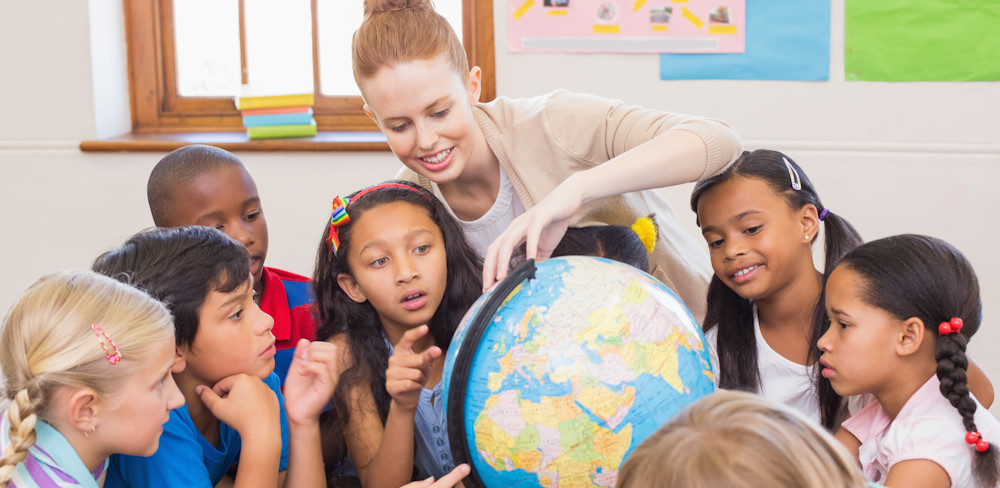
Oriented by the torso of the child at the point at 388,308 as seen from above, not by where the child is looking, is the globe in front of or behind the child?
in front

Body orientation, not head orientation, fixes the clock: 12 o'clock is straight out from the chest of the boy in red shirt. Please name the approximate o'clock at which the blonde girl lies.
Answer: The blonde girl is roughly at 2 o'clock from the boy in red shirt.

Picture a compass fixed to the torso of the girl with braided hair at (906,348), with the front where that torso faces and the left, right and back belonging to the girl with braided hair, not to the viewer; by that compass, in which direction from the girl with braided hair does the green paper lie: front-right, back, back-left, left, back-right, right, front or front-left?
right

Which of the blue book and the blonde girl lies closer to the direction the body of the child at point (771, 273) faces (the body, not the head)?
the blonde girl

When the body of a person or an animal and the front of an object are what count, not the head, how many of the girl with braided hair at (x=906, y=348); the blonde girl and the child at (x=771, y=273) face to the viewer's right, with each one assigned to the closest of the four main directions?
1

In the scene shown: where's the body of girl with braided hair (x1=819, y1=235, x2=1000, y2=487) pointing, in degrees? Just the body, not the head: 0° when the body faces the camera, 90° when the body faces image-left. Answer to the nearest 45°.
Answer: approximately 90°

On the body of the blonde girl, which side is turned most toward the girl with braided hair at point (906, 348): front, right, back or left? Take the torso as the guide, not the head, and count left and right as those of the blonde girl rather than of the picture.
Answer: front

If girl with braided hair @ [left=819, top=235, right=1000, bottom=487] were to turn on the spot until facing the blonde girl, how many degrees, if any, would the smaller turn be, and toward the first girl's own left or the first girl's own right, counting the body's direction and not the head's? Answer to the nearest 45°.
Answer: approximately 45° to the first girl's own left

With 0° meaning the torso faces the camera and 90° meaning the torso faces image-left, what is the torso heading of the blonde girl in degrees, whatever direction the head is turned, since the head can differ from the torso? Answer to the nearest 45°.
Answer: approximately 270°
